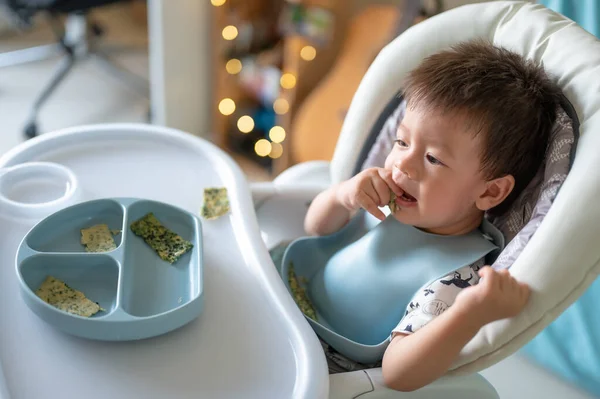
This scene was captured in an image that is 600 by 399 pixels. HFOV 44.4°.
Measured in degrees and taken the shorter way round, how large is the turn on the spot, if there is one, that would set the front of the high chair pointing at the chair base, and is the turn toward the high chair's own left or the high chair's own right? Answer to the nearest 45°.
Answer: approximately 90° to the high chair's own right

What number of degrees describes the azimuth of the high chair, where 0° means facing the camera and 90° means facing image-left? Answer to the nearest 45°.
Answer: approximately 45°
